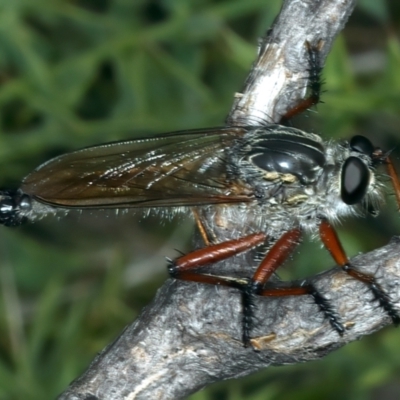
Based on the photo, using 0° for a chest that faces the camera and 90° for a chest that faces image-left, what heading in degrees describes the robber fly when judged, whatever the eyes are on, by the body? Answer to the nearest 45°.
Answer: approximately 270°
